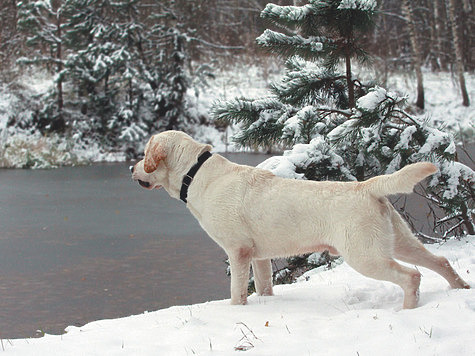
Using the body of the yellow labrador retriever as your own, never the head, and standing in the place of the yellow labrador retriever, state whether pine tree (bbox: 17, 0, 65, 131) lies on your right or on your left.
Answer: on your right

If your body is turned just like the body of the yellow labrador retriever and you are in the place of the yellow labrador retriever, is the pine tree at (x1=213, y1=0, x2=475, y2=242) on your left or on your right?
on your right

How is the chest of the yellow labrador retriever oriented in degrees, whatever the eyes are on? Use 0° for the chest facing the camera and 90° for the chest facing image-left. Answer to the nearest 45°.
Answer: approximately 90°

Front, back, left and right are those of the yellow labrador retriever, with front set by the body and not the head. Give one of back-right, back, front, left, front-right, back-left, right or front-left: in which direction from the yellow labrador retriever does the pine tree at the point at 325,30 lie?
right
